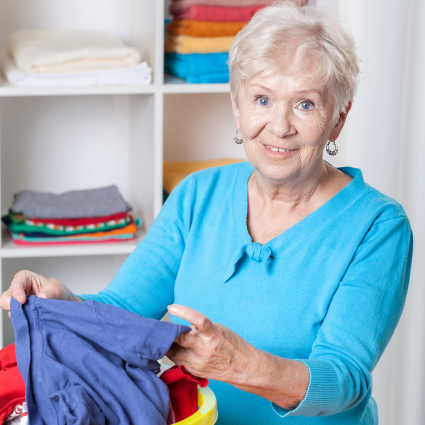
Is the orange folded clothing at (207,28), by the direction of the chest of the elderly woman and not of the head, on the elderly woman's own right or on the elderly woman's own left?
on the elderly woman's own right

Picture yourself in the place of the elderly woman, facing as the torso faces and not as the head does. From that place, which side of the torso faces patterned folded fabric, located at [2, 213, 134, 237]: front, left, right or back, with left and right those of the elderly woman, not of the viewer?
right

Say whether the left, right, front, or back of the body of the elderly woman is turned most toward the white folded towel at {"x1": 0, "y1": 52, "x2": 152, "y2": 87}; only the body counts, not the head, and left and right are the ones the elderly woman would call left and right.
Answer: right

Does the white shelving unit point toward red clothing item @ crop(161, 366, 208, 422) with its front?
yes

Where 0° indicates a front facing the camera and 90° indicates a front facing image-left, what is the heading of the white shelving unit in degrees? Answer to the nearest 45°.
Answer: approximately 0°

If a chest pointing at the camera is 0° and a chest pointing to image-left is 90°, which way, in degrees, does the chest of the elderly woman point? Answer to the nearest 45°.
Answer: approximately 45°
